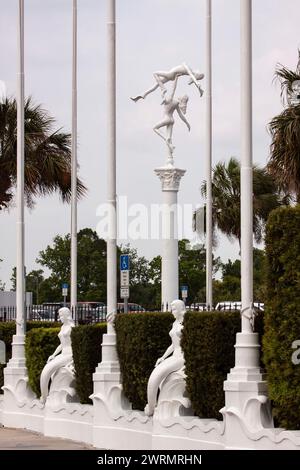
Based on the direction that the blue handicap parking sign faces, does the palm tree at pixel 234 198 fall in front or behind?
behind

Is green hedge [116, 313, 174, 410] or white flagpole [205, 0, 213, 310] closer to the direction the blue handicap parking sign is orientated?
the green hedge

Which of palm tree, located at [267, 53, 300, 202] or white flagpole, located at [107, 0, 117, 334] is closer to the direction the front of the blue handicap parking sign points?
the white flagpole

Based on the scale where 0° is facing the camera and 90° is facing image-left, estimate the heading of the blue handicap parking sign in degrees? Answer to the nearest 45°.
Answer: approximately 0°

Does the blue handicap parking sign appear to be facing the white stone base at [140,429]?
yes

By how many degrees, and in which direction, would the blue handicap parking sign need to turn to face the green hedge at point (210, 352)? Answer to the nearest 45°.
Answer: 0° — it already faces it

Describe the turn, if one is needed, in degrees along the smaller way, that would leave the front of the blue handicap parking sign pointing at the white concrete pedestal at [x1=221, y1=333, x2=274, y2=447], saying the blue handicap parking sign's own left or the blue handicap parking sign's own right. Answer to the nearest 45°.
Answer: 0° — it already faces it

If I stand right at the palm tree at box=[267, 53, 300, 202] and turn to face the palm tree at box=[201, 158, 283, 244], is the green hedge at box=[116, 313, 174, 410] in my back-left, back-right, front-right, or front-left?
back-left
